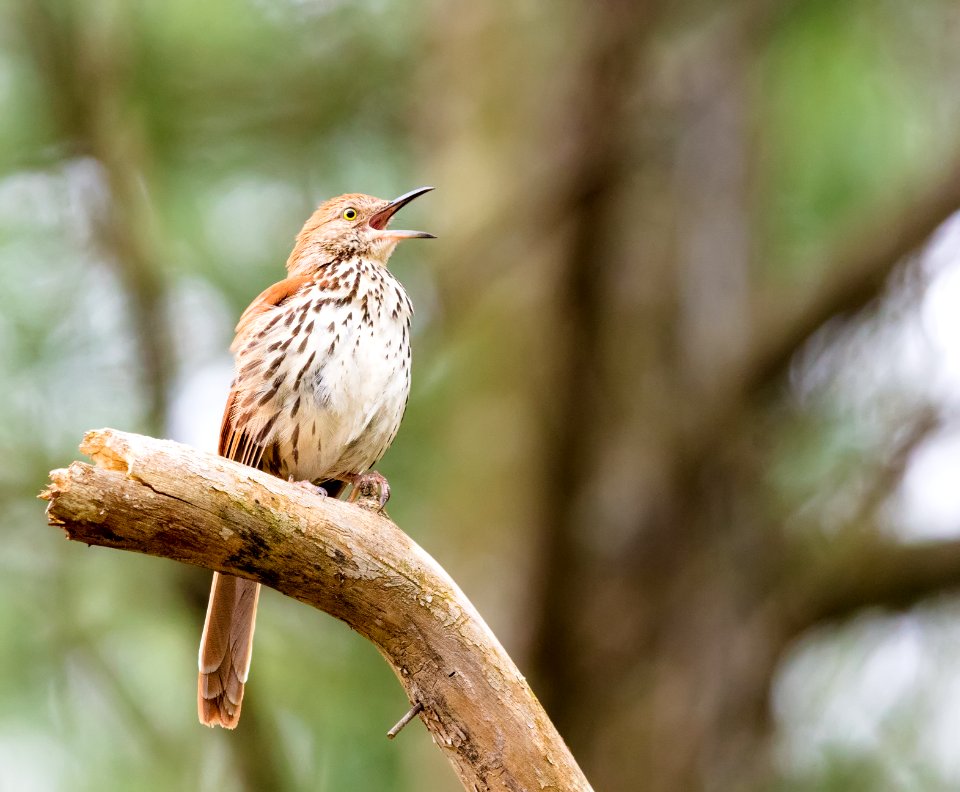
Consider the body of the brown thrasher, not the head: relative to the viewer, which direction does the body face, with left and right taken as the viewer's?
facing the viewer and to the right of the viewer

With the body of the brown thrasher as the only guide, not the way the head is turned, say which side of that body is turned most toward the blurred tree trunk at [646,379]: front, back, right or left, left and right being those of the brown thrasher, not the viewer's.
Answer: left
